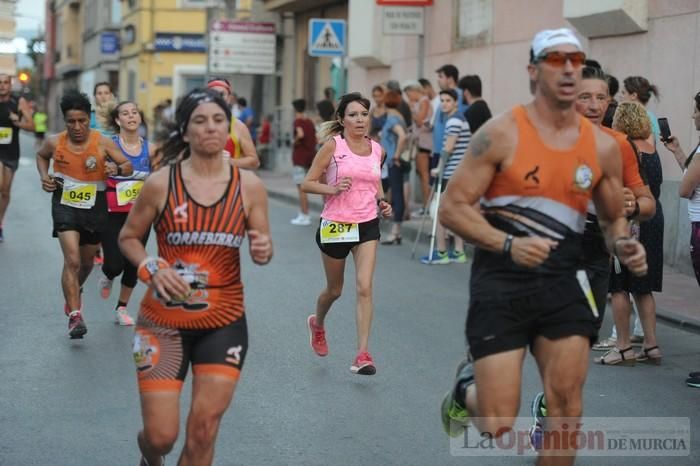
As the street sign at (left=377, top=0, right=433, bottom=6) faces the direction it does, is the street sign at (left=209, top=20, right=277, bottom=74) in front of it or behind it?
behind

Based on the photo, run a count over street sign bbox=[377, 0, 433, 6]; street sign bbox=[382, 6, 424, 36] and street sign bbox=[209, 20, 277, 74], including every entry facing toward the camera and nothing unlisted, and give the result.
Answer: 3

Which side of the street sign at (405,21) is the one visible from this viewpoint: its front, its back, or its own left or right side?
front

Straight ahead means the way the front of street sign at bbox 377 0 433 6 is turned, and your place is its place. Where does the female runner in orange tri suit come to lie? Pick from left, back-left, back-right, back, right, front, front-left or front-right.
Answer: front

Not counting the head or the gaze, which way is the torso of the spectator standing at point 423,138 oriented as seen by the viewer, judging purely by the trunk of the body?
to the viewer's left

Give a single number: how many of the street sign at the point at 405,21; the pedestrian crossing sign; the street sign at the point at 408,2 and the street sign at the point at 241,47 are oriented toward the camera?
4

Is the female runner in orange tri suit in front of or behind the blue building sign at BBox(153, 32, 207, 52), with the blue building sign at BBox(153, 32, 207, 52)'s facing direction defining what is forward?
in front

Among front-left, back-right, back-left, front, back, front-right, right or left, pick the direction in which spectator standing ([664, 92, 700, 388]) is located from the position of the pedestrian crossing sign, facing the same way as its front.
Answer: front

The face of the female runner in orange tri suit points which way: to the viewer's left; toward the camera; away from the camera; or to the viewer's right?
toward the camera

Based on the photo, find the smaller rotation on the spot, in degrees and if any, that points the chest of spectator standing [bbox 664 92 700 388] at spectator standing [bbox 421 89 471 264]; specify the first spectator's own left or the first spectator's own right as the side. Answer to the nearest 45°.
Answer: approximately 45° to the first spectator's own right

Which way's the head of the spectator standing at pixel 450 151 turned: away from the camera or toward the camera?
toward the camera

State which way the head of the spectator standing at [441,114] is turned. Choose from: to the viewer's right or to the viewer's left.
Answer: to the viewer's left

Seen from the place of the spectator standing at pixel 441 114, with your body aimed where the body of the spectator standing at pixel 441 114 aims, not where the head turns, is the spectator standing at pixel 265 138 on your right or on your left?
on your right
